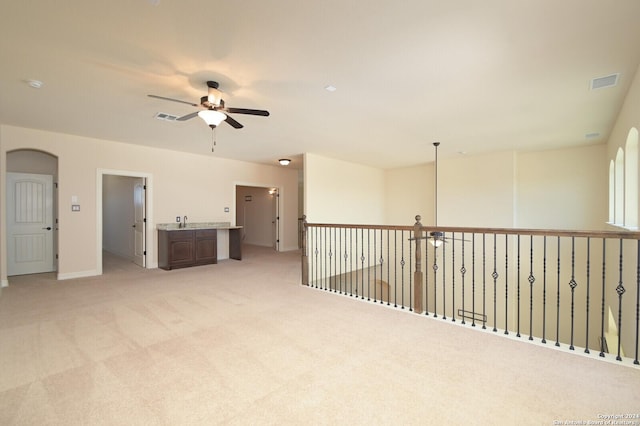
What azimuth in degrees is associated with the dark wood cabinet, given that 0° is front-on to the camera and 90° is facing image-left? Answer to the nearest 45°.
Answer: approximately 315°

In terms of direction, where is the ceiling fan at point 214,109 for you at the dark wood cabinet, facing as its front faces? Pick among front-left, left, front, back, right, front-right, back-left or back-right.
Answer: front-right

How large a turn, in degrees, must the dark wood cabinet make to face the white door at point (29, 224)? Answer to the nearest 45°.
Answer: approximately 135° to its right

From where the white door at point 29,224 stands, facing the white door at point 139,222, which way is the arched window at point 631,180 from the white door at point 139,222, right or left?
right

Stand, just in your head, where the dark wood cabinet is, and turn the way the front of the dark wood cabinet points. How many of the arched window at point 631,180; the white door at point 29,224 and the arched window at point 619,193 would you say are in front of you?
2

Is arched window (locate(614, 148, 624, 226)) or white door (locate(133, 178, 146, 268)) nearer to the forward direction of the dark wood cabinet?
the arched window

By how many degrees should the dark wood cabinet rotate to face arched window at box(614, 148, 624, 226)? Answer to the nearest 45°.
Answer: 0° — it already faces it
